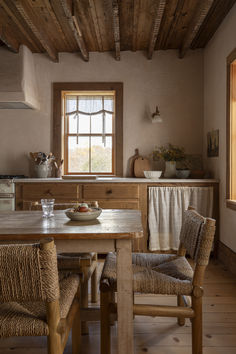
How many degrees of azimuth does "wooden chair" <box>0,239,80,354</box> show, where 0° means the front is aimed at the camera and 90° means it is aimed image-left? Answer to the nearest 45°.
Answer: approximately 225°

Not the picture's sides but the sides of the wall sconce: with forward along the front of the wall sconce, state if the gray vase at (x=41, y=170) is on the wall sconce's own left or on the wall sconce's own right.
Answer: on the wall sconce's own right

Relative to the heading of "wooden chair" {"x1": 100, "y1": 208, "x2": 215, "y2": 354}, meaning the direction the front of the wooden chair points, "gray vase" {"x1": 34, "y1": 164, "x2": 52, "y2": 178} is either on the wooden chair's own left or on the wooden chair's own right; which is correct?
on the wooden chair's own right

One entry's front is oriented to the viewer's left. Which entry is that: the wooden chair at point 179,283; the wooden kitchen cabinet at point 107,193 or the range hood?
the wooden chair

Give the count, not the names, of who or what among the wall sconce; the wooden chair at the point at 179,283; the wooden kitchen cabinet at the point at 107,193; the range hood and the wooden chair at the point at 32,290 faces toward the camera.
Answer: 3

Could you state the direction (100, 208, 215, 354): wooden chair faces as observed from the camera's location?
facing to the left of the viewer

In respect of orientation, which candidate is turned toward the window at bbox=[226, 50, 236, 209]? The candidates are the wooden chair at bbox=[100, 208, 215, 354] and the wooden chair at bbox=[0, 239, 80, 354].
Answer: the wooden chair at bbox=[0, 239, 80, 354]

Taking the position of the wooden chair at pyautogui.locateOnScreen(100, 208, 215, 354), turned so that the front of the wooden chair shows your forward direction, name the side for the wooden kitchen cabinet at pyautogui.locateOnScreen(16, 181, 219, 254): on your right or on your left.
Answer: on your right

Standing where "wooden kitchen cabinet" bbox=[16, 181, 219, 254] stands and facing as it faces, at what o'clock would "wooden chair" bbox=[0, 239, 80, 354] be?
The wooden chair is roughly at 12 o'clock from the wooden kitchen cabinet.

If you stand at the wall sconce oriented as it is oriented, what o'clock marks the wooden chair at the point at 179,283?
The wooden chair is roughly at 12 o'clock from the wall sconce.

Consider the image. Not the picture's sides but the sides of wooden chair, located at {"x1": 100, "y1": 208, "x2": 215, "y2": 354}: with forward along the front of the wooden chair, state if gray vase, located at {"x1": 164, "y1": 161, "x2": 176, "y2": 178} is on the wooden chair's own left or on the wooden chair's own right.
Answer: on the wooden chair's own right

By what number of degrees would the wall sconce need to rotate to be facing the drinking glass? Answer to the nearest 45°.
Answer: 0° — it already faces it
